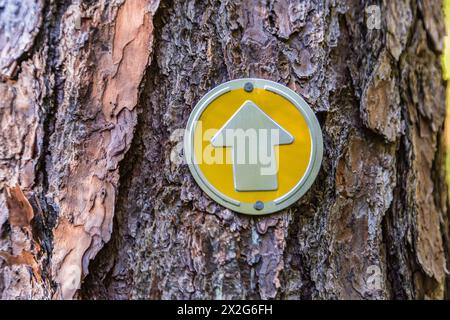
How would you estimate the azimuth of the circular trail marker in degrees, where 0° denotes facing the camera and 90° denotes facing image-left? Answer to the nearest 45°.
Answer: approximately 0°
